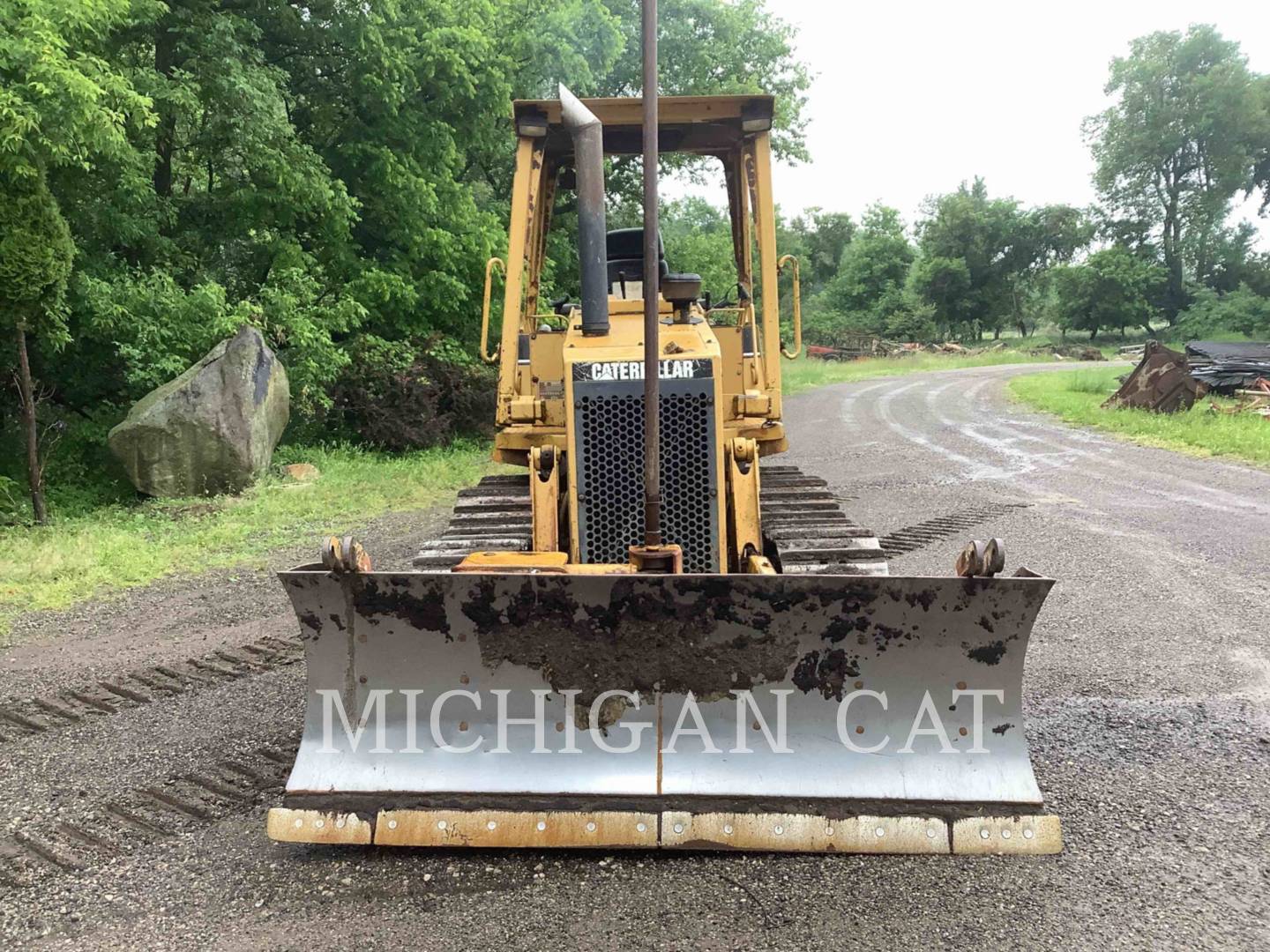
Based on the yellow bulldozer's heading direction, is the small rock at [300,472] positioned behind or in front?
behind

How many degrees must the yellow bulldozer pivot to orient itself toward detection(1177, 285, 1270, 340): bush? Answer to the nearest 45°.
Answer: approximately 135° to its left

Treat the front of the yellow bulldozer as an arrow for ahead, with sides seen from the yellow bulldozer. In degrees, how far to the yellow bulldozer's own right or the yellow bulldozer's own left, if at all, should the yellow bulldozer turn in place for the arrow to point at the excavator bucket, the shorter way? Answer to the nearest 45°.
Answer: approximately 135° to the yellow bulldozer's own left

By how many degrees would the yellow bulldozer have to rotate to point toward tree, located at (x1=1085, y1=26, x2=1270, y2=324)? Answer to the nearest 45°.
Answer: approximately 135° to its left

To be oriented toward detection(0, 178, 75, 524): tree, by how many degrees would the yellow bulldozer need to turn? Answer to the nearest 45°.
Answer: approximately 135° to its right

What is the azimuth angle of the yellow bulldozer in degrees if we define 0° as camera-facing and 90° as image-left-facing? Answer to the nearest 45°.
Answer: approximately 0°
